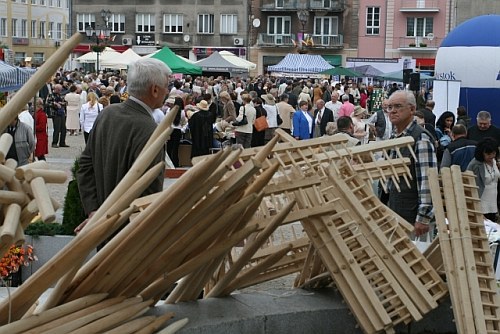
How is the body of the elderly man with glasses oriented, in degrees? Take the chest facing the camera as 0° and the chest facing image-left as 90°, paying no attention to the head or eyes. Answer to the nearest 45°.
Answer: approximately 45°

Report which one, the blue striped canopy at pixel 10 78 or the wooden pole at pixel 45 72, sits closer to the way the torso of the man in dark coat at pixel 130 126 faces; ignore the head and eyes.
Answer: the blue striped canopy

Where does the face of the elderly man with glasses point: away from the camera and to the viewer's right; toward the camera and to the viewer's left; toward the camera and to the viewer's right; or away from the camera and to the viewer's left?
toward the camera and to the viewer's left

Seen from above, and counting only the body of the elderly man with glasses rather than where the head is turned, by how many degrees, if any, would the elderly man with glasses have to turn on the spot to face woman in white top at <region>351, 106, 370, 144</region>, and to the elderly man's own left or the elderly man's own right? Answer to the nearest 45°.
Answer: approximately 135° to the elderly man's own right

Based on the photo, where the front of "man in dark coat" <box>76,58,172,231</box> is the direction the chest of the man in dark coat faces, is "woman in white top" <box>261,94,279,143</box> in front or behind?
in front

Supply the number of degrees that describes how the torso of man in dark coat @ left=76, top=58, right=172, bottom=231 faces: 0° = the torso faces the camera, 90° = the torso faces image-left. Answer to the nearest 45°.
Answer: approximately 225°

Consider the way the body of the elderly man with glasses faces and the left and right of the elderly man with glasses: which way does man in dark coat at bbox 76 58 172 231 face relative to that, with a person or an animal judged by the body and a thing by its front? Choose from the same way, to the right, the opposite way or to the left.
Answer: the opposite way
